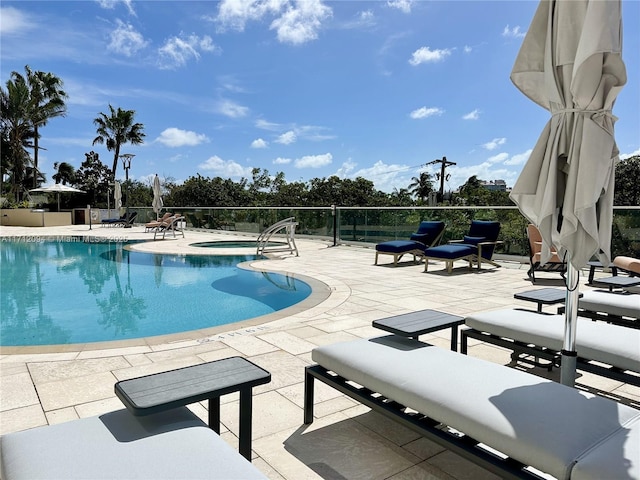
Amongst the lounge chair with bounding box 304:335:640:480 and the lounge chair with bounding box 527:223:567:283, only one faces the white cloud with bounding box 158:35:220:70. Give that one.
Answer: the lounge chair with bounding box 304:335:640:480

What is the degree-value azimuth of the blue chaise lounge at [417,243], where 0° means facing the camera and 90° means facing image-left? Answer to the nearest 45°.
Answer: approximately 45°

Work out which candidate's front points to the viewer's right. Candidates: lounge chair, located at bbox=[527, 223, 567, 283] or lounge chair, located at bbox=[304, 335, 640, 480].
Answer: lounge chair, located at bbox=[527, 223, 567, 283]

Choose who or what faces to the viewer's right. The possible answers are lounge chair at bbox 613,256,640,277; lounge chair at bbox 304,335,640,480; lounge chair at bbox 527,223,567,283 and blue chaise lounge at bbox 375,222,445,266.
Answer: lounge chair at bbox 527,223,567,283

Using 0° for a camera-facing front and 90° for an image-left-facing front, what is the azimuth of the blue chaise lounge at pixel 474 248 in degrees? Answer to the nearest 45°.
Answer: approximately 45°

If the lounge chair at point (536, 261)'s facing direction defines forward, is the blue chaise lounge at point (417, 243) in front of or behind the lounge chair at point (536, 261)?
behind

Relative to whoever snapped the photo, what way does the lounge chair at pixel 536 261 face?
facing to the right of the viewer

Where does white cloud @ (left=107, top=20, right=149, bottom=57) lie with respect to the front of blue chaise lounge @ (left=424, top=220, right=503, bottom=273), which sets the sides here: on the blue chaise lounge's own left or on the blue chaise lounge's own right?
on the blue chaise lounge's own right

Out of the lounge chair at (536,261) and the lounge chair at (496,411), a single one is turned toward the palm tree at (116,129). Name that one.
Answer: the lounge chair at (496,411)

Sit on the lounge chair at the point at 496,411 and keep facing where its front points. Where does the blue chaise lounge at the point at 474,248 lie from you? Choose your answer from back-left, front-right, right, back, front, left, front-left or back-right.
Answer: front-right

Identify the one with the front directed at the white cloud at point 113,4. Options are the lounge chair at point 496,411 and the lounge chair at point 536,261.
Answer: the lounge chair at point 496,411

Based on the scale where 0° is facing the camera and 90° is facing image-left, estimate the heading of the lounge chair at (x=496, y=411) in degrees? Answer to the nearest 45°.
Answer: approximately 135°

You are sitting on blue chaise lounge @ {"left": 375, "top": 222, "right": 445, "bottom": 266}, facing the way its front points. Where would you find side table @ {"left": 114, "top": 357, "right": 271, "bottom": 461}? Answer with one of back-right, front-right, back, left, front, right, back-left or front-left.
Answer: front-left
